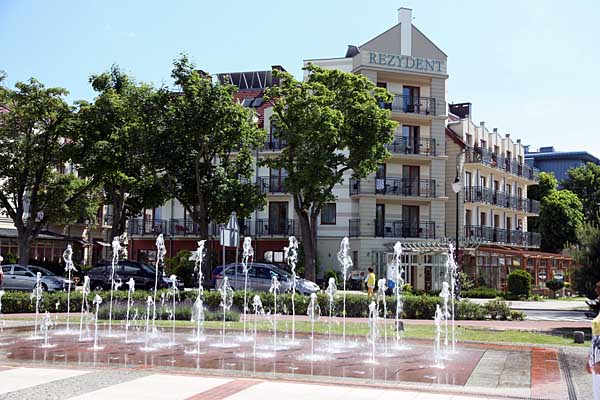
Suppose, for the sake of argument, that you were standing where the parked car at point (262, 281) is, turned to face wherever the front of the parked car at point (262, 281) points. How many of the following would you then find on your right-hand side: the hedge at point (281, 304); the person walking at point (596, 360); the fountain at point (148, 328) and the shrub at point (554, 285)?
3

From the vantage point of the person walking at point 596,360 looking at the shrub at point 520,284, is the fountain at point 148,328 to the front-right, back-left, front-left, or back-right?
front-left

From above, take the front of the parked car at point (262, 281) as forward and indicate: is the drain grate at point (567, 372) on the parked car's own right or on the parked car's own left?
on the parked car's own right

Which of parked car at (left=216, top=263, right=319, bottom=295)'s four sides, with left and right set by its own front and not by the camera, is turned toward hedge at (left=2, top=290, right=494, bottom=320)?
right

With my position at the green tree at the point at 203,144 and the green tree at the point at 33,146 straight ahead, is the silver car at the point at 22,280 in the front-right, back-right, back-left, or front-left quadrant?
front-left

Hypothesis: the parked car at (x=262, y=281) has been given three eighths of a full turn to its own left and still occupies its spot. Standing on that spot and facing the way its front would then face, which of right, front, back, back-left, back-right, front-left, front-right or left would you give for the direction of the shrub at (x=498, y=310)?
back

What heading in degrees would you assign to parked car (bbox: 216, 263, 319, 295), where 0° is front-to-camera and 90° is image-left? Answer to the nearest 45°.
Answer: approximately 270°

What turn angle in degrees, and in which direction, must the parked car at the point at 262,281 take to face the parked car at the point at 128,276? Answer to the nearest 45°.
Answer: approximately 135° to its left

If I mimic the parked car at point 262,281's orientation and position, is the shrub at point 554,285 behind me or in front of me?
in front

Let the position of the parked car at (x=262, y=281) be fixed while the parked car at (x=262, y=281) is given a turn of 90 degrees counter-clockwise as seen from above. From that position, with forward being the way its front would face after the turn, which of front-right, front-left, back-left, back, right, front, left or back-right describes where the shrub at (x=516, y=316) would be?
back-right

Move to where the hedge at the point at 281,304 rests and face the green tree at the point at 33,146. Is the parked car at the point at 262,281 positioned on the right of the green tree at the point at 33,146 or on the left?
right

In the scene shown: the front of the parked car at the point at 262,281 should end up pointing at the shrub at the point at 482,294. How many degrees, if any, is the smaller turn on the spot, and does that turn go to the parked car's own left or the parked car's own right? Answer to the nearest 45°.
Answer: approximately 45° to the parked car's own left

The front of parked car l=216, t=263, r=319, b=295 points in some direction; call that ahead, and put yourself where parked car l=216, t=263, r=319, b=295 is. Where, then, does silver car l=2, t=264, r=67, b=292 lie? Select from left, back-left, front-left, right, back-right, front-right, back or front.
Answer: back
